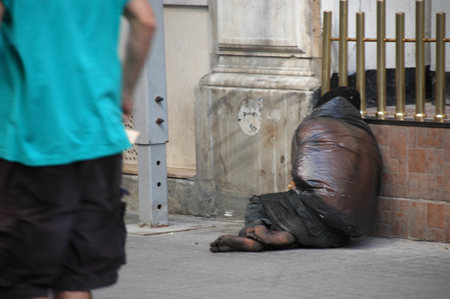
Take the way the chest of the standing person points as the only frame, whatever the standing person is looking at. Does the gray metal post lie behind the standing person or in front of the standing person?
in front

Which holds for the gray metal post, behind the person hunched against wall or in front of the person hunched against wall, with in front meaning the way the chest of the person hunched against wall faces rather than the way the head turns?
in front

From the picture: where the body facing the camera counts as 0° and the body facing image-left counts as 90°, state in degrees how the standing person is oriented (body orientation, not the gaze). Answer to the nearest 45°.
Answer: approximately 180°
